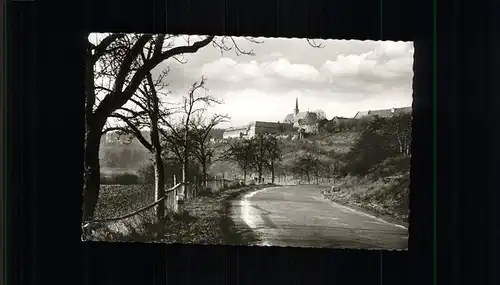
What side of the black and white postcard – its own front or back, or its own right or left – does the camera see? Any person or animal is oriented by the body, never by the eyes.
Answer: front
